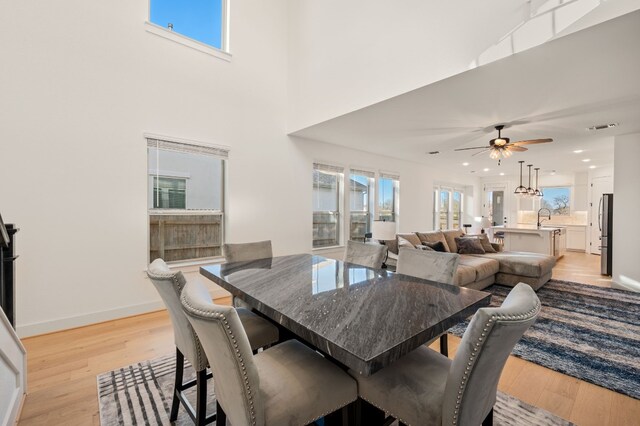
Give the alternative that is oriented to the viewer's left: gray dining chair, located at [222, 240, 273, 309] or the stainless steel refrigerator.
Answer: the stainless steel refrigerator

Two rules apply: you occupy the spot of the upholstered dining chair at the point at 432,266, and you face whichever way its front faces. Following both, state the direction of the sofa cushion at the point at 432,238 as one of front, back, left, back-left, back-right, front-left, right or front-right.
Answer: back-right

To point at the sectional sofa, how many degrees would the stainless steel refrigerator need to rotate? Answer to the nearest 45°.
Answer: approximately 45° to its left

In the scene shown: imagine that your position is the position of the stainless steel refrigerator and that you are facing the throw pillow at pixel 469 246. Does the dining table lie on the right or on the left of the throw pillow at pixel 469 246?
left

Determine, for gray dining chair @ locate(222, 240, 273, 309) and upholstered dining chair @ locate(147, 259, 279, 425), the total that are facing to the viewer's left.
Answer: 0

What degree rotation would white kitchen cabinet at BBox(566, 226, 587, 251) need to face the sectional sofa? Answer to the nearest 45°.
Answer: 0° — it already faces it

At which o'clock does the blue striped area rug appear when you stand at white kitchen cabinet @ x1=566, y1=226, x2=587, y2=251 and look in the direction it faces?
The blue striped area rug is roughly at 12 o'clock from the white kitchen cabinet.

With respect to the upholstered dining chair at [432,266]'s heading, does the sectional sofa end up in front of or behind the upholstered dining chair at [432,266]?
behind

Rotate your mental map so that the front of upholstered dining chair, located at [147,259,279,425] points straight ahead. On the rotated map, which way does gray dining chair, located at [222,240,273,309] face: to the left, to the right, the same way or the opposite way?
to the right

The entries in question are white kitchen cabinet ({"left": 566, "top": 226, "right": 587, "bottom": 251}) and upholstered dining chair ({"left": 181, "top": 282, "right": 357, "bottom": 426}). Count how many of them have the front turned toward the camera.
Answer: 1

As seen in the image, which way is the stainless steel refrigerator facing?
to the viewer's left

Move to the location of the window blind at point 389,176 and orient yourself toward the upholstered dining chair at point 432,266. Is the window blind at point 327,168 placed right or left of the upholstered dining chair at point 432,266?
right

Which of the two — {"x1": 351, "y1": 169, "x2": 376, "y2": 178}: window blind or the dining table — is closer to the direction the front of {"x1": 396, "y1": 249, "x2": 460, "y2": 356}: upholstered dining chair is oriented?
the dining table

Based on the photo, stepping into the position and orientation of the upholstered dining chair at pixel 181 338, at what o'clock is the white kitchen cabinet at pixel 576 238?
The white kitchen cabinet is roughly at 1 o'clock from the upholstered dining chair.

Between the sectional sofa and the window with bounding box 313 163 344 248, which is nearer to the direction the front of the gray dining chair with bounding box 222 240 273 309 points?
the sectional sofa

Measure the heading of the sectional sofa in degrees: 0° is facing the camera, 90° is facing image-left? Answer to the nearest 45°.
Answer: approximately 315°

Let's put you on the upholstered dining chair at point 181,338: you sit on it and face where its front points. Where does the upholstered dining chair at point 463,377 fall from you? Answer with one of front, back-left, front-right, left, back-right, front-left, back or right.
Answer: right
